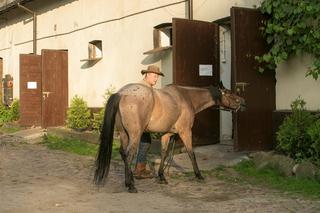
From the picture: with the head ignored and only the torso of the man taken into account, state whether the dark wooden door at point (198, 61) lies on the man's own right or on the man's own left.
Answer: on the man's own left

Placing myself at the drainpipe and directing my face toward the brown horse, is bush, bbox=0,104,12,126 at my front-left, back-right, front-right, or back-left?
back-right

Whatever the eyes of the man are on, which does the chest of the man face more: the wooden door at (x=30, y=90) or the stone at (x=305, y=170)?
the stone

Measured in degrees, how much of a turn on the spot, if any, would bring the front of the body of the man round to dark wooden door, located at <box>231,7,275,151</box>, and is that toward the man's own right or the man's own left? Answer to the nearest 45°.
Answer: approximately 45° to the man's own left
